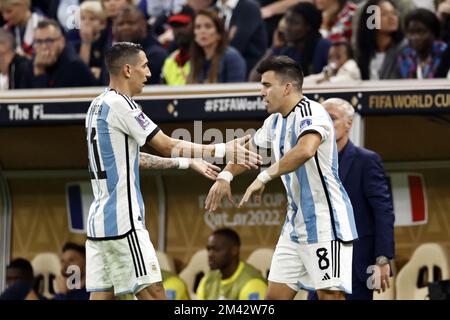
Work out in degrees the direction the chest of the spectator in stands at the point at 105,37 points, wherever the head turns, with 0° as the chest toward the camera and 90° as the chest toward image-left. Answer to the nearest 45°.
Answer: approximately 0°

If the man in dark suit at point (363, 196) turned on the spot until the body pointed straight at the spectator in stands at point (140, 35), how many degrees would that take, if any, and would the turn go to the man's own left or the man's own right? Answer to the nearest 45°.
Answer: approximately 90° to the man's own right

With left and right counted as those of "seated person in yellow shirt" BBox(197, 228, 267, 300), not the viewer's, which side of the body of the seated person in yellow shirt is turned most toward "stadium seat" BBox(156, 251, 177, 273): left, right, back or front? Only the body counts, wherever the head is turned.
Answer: right

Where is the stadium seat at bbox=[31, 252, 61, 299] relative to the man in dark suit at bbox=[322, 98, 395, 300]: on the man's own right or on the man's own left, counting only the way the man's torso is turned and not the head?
on the man's own right

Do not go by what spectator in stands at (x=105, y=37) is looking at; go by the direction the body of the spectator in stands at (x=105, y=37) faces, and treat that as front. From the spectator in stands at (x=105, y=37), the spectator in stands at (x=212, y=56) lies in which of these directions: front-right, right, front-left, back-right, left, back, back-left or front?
front-left

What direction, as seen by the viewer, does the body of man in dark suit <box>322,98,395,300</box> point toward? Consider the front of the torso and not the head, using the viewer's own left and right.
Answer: facing the viewer and to the left of the viewer

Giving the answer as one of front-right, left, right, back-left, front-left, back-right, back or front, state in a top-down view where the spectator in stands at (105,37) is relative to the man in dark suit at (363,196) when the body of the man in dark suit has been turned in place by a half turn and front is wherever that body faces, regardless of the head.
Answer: left

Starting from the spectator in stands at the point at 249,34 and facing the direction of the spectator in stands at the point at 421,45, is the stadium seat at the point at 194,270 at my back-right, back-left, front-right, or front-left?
back-right
